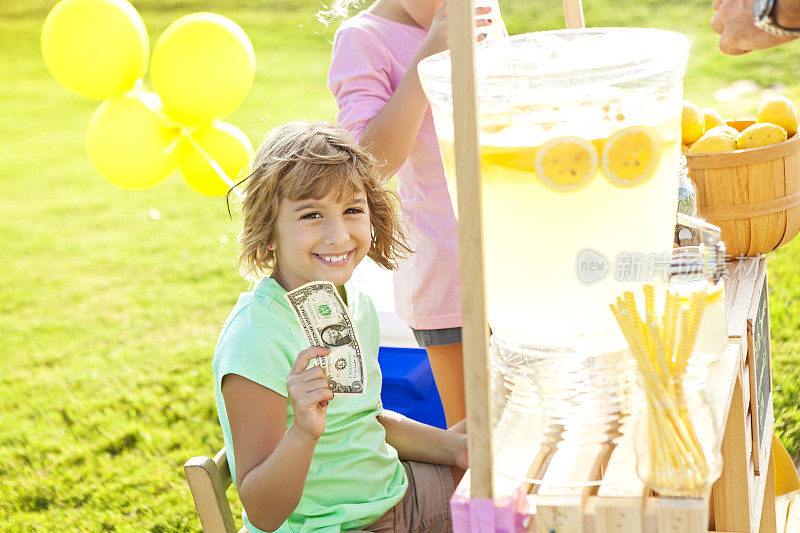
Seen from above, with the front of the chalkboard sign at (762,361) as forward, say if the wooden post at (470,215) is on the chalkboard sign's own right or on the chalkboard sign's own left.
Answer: on the chalkboard sign's own right

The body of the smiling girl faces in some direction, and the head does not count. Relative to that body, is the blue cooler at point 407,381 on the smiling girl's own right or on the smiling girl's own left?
on the smiling girl's own left

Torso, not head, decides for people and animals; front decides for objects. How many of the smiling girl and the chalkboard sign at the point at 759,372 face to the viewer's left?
0

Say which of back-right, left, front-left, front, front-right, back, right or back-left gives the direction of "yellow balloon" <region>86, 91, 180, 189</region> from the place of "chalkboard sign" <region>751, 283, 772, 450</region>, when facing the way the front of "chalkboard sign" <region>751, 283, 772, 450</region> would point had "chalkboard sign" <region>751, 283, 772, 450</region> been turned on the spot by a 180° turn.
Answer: front

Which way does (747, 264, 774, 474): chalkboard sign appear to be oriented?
to the viewer's right

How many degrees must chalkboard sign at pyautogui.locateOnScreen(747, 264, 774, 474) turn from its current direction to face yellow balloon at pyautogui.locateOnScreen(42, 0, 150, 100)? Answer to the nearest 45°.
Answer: approximately 180°

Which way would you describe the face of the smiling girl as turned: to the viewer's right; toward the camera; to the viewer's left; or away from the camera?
toward the camera

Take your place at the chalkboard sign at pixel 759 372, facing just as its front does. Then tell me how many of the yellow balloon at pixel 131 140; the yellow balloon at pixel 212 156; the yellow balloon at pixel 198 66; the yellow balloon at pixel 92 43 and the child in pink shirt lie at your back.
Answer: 5

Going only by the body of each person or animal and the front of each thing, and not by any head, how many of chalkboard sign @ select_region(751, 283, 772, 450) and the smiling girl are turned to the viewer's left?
0

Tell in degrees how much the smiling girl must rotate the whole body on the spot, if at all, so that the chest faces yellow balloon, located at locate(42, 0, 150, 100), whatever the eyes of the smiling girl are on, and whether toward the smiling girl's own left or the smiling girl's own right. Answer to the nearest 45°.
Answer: approximately 180°

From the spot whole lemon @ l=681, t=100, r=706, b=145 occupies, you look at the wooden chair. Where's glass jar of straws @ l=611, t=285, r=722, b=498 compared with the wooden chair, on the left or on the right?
left
